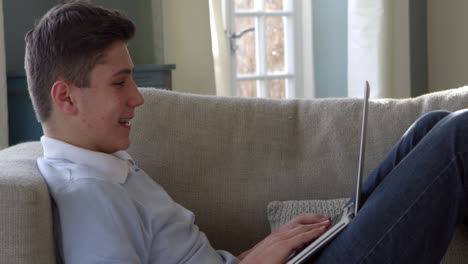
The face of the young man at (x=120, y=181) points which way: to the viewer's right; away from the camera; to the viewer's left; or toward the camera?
to the viewer's right

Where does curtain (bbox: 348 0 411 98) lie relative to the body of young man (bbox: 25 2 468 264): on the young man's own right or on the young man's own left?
on the young man's own left

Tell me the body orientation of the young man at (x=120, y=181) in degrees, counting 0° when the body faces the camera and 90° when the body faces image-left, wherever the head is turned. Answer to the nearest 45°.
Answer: approximately 270°

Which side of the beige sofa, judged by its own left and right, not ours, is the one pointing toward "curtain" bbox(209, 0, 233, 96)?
back

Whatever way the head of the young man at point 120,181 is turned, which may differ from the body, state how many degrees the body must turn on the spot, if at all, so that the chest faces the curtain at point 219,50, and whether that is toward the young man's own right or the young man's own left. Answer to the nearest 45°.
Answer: approximately 90° to the young man's own left

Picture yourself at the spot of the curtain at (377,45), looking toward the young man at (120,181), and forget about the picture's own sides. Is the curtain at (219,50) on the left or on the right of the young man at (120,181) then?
right

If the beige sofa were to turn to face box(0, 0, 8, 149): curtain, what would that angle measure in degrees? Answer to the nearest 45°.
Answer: approximately 135° to its right

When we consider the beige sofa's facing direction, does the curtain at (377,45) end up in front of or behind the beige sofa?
behind

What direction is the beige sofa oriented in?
toward the camera
